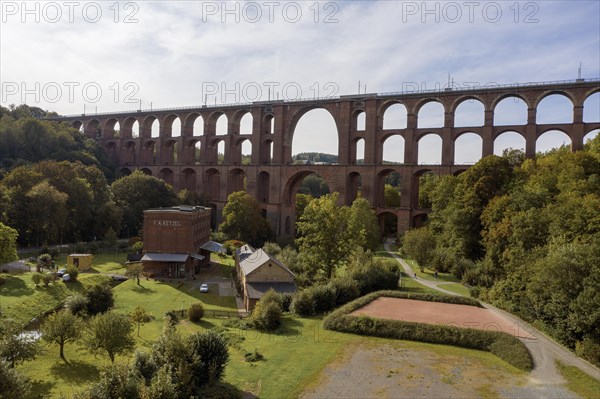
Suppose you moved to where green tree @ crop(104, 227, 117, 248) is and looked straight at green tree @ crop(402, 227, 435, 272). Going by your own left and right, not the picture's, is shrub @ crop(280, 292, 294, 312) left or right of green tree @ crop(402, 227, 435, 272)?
right

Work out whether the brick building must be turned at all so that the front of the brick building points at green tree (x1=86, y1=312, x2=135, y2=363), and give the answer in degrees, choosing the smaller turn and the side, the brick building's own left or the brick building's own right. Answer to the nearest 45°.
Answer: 0° — it already faces it

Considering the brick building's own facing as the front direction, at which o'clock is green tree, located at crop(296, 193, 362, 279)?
The green tree is roughly at 10 o'clock from the brick building.

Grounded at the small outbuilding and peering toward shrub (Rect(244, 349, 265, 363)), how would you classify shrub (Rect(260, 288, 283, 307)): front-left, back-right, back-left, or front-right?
front-left

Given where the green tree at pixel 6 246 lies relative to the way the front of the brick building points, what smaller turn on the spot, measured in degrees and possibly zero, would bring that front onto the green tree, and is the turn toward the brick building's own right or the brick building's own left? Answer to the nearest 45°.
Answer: approximately 45° to the brick building's own right

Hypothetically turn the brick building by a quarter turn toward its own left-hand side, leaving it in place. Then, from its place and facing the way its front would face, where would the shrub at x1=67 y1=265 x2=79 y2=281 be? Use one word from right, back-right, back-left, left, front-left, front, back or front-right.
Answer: back-right

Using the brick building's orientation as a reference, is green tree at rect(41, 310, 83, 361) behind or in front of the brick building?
in front

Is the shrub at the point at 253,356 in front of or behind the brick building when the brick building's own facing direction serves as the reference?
in front

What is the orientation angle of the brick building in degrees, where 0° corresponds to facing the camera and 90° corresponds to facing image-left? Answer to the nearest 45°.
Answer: approximately 0°

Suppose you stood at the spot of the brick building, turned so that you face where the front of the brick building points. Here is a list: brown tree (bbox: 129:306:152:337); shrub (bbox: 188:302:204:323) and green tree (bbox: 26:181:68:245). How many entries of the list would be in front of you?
2

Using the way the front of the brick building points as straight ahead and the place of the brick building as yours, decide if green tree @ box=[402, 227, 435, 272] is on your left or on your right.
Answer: on your left

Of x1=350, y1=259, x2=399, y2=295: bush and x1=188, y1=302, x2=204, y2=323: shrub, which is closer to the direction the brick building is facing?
the shrub

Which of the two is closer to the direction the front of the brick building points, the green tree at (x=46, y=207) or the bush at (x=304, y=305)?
the bush
